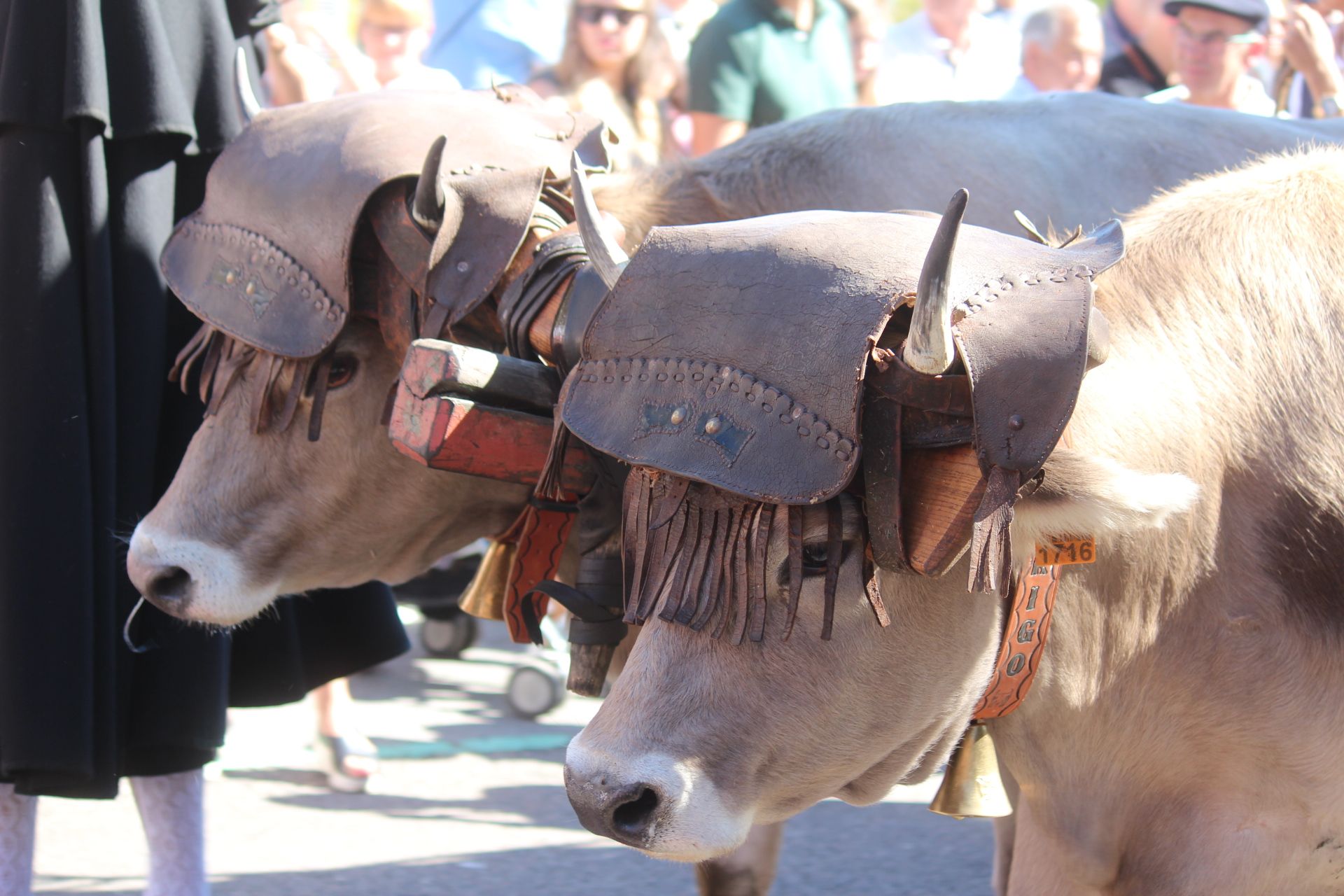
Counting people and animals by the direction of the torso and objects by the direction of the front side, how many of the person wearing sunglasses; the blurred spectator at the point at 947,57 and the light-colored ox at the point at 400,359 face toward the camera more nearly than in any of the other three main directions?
2

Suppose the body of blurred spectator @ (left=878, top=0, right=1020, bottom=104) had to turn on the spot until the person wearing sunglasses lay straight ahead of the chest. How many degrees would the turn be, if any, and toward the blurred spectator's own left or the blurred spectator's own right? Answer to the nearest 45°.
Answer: approximately 45° to the blurred spectator's own right

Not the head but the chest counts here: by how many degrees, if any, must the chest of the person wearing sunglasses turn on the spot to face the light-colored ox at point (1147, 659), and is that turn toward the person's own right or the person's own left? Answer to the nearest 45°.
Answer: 0° — they already face it

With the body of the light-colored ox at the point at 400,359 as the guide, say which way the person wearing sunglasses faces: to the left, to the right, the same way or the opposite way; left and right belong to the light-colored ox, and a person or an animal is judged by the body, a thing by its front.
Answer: to the left

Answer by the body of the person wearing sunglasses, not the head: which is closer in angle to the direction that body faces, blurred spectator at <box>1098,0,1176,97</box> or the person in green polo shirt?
the person in green polo shirt

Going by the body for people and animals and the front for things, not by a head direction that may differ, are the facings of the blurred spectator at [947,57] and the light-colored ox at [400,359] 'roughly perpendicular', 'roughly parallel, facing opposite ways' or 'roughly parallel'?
roughly perpendicular

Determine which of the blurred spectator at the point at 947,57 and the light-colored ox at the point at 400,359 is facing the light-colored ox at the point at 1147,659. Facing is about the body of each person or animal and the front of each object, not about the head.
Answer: the blurred spectator

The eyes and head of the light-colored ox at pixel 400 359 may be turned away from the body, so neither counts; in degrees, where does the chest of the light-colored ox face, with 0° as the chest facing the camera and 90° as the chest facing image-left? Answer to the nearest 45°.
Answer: approximately 90°

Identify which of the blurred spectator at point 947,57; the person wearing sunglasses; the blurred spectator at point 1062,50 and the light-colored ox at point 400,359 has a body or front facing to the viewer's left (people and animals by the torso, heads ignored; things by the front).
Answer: the light-colored ox
